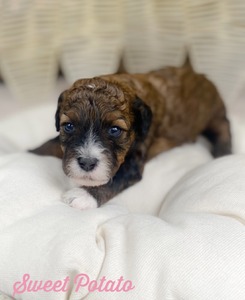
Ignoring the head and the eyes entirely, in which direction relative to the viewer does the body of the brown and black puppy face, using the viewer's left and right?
facing the viewer and to the left of the viewer
